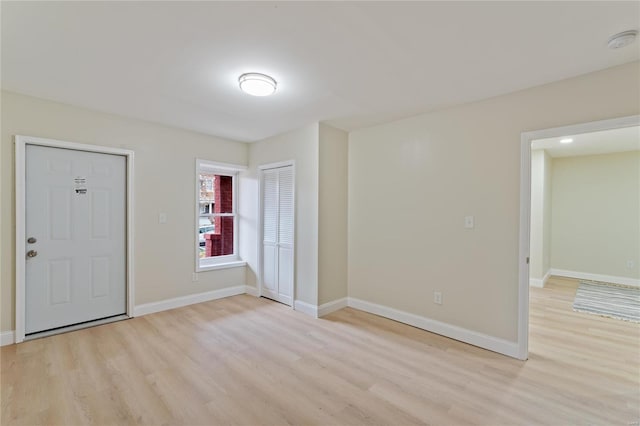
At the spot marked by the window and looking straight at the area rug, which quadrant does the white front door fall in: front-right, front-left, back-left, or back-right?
back-right

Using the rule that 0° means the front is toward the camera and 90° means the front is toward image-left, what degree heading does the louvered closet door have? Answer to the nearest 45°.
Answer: approximately 45°

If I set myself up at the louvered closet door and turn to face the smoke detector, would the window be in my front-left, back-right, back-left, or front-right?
back-right

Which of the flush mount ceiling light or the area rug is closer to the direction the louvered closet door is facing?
the flush mount ceiling light

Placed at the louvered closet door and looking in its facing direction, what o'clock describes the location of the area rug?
The area rug is roughly at 8 o'clock from the louvered closet door.

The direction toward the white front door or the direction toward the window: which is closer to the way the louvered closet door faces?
the white front door

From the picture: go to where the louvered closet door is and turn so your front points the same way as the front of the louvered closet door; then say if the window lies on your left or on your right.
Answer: on your right

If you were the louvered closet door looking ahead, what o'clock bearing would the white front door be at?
The white front door is roughly at 1 o'clock from the louvered closet door.

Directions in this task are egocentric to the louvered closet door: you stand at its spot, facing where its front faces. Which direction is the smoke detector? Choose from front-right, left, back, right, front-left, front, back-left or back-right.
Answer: left
